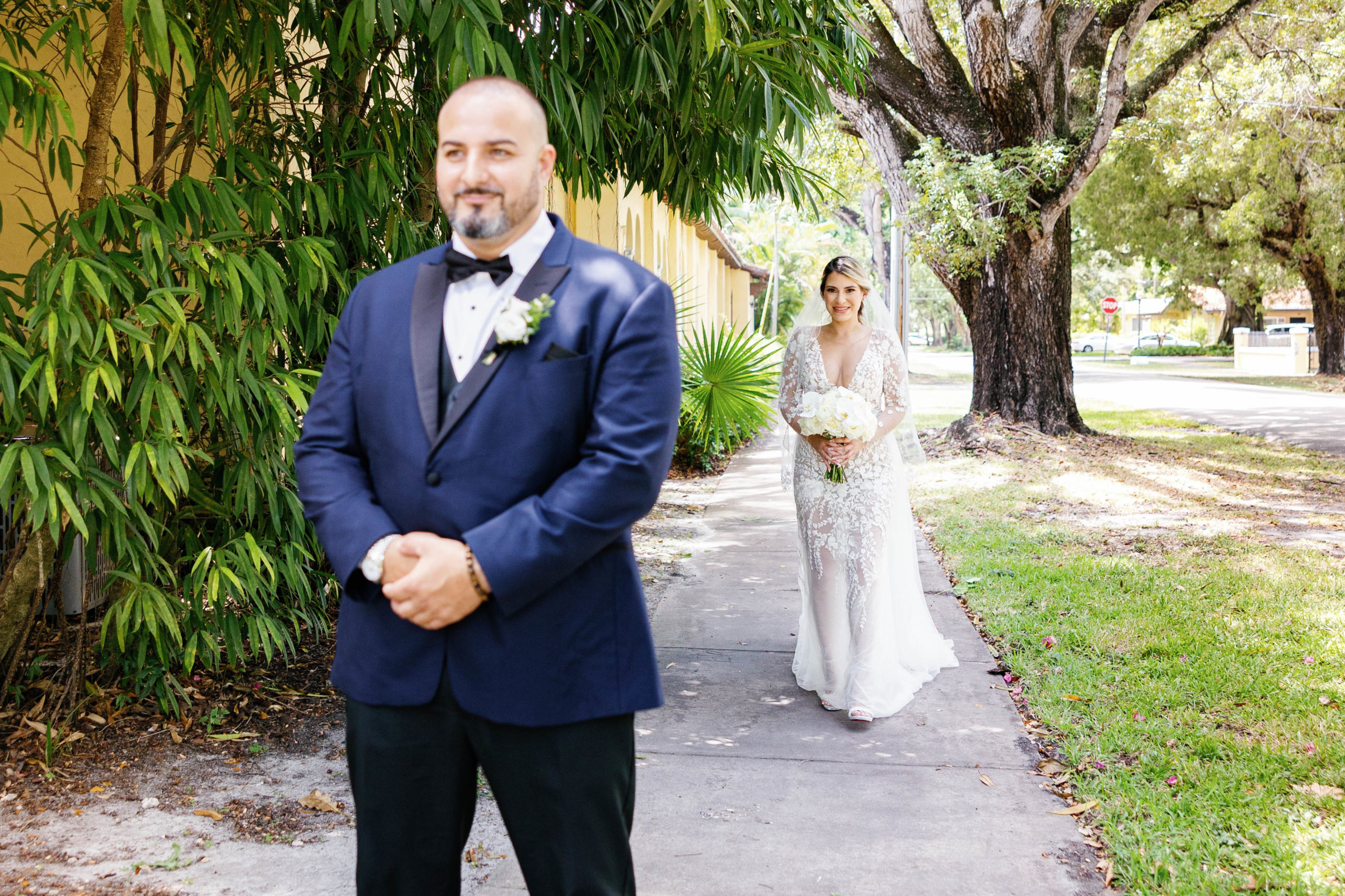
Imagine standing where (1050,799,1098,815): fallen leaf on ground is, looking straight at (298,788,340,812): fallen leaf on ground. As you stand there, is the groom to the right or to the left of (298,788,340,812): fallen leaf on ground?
left

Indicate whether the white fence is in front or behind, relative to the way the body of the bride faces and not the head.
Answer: behind

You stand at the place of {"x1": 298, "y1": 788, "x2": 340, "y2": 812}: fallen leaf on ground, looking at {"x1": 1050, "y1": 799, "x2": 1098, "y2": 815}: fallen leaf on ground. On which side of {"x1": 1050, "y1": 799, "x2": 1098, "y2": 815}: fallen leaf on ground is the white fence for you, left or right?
left

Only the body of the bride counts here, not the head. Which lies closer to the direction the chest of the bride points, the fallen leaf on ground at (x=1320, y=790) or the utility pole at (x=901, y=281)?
the fallen leaf on ground

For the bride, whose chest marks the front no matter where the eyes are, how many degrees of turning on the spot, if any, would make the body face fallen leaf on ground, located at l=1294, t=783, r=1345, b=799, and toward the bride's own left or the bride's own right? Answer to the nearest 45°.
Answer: approximately 45° to the bride's own left

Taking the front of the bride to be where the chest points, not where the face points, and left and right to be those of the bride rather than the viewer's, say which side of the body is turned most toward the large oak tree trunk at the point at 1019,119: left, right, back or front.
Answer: back

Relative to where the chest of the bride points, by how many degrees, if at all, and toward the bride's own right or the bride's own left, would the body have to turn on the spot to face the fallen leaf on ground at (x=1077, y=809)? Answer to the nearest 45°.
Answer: approximately 45° to the bride's own left

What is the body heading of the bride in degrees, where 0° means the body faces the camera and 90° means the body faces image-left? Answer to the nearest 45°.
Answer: approximately 0°

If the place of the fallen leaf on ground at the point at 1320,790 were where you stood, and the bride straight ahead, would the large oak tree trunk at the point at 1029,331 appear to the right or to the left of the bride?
right

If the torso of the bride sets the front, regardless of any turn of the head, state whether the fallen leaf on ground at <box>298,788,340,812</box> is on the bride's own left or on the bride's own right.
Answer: on the bride's own right

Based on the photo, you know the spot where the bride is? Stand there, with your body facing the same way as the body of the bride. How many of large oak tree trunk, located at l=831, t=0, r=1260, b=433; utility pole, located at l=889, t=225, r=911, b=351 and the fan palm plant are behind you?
3

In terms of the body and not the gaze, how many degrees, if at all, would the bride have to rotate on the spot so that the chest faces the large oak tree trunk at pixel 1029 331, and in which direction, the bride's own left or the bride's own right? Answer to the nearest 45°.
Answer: approximately 180°
